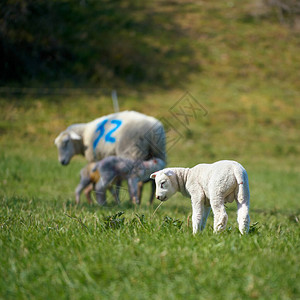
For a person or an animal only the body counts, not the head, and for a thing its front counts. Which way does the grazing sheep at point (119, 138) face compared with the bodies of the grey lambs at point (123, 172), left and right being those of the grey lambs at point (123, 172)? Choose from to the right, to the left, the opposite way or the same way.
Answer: the opposite way

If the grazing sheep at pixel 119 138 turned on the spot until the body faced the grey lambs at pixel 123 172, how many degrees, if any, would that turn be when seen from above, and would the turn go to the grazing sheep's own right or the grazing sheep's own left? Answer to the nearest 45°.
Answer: approximately 90° to the grazing sheep's own left

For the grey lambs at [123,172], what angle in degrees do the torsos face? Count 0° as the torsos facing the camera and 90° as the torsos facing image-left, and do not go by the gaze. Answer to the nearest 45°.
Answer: approximately 270°

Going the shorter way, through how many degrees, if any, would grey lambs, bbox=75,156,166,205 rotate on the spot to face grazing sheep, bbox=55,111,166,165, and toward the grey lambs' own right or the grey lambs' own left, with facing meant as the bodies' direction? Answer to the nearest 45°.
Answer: approximately 90° to the grey lambs' own left

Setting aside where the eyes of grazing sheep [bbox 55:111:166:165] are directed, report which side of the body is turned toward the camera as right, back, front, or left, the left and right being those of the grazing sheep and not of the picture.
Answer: left

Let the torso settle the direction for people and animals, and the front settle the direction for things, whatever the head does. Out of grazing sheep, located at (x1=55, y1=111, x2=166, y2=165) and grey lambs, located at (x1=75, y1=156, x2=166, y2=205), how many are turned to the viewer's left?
1

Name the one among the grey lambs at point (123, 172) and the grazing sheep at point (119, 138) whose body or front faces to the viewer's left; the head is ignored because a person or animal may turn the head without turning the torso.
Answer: the grazing sheep at point (119, 138)
